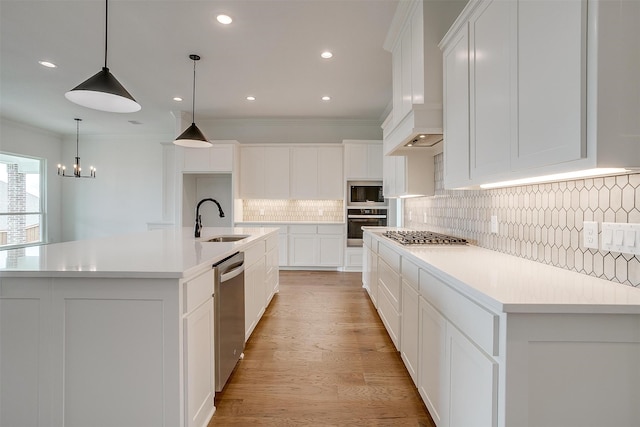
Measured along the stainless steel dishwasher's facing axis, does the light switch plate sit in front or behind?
in front

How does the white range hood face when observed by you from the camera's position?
facing to the left of the viewer

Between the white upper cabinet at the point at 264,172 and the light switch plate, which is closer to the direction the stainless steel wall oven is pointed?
the light switch plate

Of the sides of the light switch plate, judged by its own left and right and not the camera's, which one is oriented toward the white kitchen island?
front

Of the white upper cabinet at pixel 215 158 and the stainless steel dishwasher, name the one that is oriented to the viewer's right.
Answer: the stainless steel dishwasher

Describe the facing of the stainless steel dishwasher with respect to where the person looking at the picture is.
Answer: facing to the right of the viewer

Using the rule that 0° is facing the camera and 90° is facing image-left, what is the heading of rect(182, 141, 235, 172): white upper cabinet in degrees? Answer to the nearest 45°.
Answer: approximately 0°
